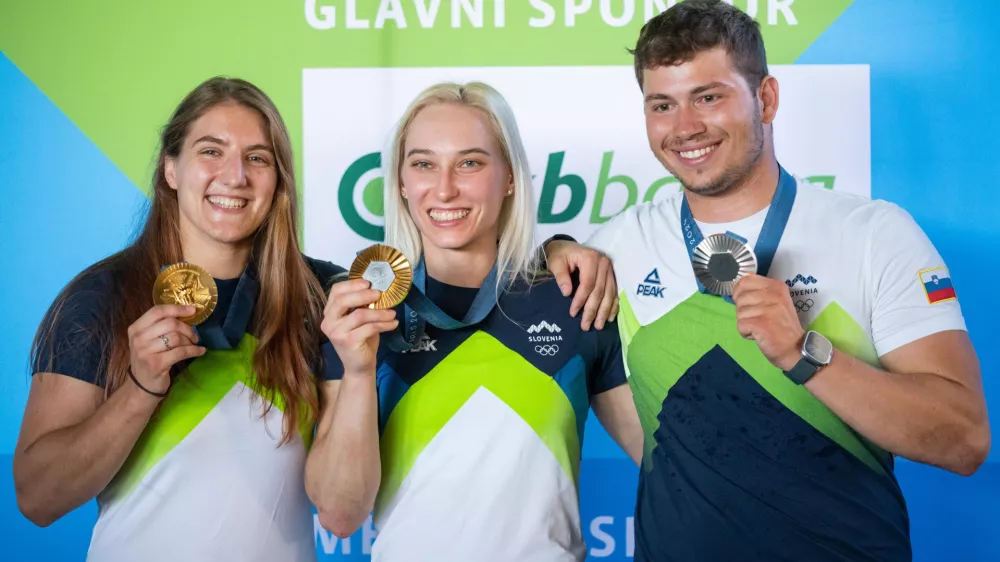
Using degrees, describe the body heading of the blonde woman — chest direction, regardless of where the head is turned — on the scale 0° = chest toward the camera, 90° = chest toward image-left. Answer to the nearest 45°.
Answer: approximately 0°

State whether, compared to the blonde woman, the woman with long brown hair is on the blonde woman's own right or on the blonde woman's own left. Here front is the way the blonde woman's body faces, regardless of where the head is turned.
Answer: on the blonde woman's own right
